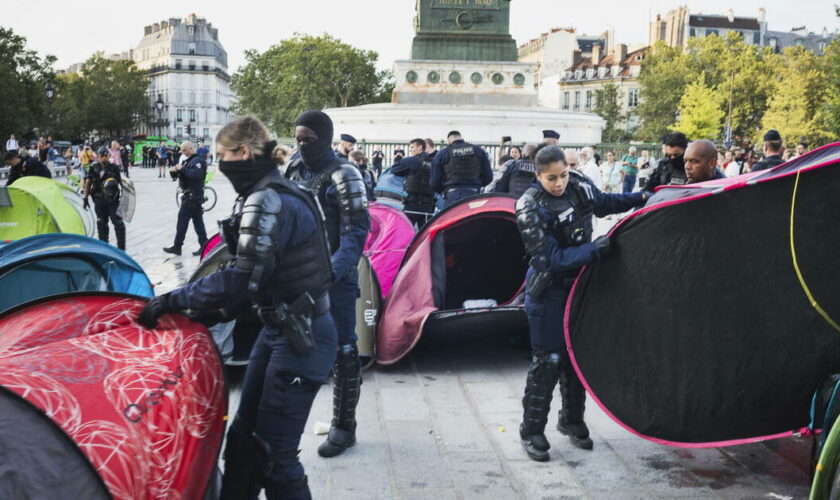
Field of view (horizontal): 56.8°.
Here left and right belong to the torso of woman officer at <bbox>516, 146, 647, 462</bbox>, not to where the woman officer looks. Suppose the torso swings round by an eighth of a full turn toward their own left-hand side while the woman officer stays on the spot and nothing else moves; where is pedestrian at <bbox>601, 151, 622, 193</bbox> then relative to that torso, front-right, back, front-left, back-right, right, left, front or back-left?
left

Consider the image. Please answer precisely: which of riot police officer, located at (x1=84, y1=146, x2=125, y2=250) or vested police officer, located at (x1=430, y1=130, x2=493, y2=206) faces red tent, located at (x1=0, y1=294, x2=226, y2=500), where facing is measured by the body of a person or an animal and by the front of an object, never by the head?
riot police officer, located at (x1=84, y1=146, x2=125, y2=250)

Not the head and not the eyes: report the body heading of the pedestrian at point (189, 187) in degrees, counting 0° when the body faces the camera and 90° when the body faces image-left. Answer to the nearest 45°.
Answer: approximately 90°

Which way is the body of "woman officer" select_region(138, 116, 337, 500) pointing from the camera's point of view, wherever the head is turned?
to the viewer's left

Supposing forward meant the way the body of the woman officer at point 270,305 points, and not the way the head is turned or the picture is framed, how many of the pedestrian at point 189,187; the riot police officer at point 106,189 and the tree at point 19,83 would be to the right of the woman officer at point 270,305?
3

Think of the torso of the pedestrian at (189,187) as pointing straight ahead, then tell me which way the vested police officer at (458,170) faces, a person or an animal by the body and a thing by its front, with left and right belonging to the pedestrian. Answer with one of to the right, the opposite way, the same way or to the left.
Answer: to the right

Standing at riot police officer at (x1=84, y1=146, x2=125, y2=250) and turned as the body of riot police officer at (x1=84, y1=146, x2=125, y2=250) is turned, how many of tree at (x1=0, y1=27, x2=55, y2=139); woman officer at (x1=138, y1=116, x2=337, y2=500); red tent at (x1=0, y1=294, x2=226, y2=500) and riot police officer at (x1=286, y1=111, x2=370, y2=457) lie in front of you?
3

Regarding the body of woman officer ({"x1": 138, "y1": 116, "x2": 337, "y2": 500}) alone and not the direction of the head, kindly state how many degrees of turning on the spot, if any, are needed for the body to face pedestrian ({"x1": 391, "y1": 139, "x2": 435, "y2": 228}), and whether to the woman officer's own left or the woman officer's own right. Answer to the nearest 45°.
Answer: approximately 90° to the woman officer's own right

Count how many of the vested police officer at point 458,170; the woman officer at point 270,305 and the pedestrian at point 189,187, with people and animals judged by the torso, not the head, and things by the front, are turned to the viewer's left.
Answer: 2

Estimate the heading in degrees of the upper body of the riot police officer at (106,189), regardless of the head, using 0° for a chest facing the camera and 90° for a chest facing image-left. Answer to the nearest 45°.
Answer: approximately 0°

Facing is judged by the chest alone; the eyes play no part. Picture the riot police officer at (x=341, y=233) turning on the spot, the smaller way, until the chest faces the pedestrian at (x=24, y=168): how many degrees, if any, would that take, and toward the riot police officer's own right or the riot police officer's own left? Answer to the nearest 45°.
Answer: approximately 90° to the riot police officer's own right

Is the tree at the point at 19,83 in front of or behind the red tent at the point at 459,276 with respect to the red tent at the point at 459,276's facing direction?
behind

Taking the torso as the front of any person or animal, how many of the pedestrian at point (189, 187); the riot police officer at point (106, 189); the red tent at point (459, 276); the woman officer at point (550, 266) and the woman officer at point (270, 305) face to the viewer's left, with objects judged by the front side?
2

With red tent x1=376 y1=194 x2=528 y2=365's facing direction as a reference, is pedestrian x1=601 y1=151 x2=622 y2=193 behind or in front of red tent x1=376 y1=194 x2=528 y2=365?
behind

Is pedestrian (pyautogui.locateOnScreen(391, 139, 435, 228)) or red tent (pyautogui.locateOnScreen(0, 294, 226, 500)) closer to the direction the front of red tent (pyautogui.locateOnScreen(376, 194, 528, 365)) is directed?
the red tent
